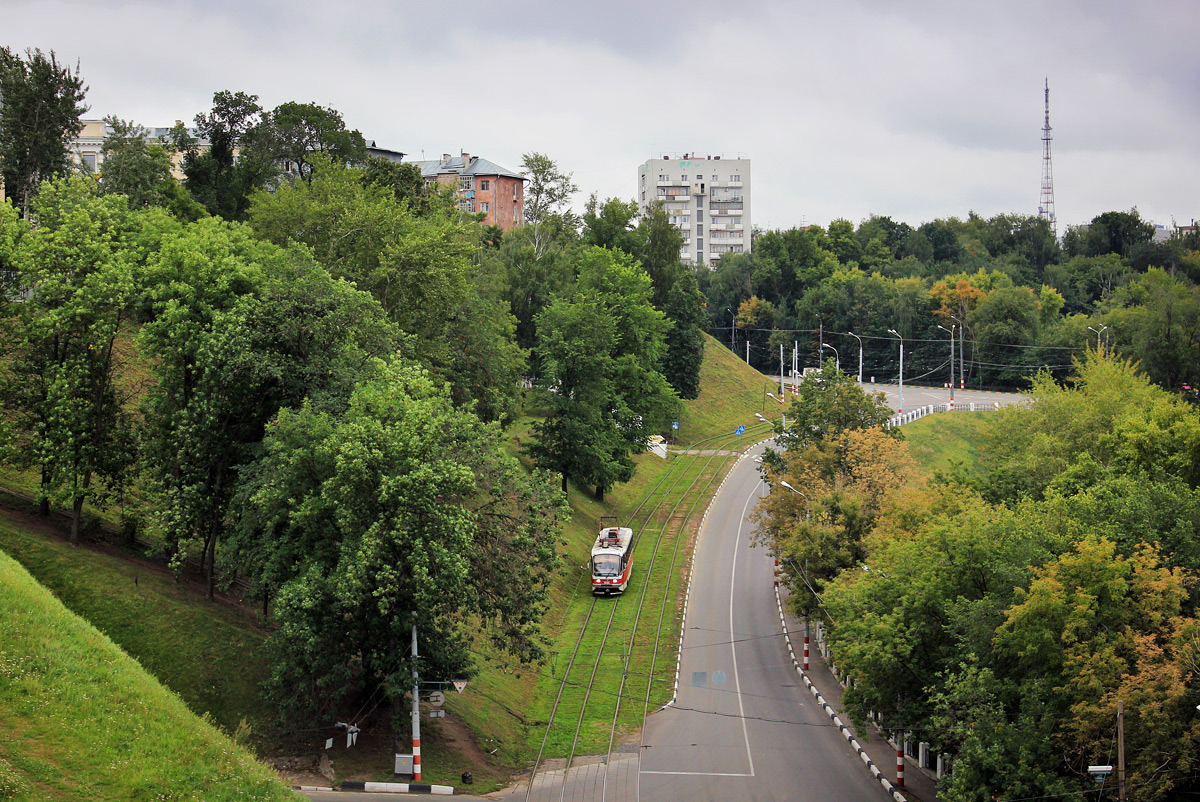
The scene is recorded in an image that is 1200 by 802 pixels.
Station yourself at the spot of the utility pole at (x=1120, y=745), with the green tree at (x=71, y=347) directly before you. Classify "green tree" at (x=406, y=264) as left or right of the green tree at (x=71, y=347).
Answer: right

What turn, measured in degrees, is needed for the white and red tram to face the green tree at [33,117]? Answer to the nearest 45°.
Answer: approximately 90° to its right

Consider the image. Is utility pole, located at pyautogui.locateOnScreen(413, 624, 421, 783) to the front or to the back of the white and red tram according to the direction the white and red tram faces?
to the front

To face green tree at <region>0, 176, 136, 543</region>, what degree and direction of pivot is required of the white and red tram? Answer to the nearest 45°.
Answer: approximately 45° to its right

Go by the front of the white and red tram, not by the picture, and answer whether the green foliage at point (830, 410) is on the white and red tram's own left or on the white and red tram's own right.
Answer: on the white and red tram's own left

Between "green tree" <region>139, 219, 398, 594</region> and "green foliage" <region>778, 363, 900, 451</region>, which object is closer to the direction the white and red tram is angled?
the green tree

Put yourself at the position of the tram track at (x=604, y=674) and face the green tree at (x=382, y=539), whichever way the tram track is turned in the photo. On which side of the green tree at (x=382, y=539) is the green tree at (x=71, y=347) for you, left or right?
right

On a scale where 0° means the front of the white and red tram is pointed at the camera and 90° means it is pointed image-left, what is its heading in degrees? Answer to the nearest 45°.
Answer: approximately 0°
